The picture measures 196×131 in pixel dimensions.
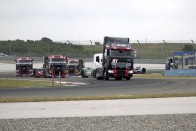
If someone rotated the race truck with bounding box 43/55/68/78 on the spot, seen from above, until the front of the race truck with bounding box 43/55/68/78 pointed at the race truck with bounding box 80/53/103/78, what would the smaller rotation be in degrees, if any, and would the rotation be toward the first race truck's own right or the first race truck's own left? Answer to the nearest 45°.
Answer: approximately 45° to the first race truck's own left

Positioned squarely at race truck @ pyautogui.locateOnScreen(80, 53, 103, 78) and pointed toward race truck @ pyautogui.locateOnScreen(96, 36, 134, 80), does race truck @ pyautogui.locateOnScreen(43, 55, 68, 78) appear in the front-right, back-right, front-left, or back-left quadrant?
back-right

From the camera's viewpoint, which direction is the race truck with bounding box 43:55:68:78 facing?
toward the camera

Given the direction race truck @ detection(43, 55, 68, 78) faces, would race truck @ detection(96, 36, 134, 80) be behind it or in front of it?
in front

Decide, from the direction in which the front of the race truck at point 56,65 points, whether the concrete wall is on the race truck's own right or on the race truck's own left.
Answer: on the race truck's own left
